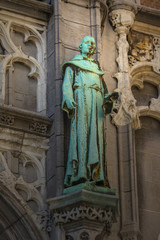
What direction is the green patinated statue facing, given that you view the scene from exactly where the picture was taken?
facing the viewer and to the right of the viewer
